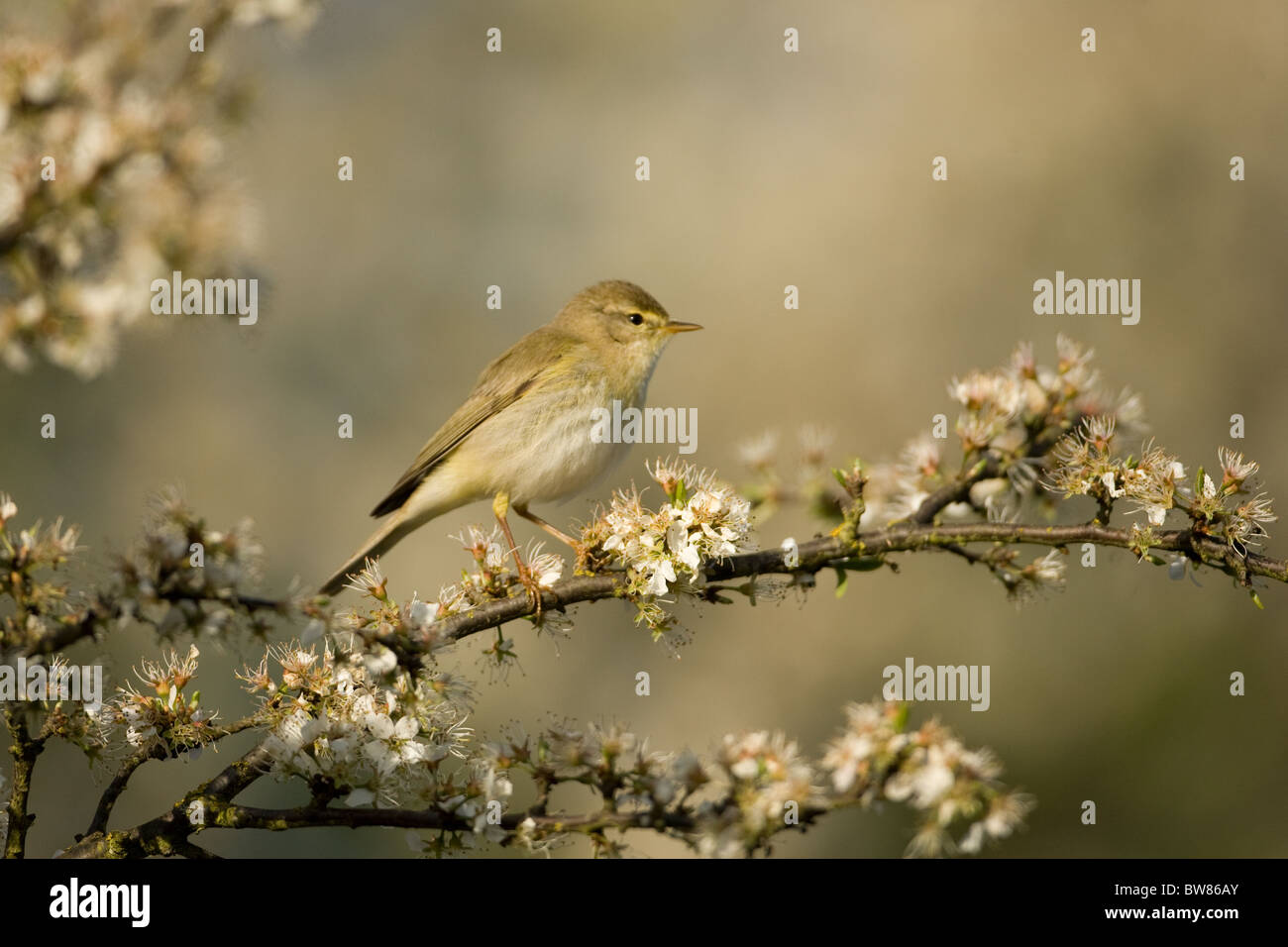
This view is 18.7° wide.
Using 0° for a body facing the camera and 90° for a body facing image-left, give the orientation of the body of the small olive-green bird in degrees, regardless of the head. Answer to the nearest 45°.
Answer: approximately 270°
